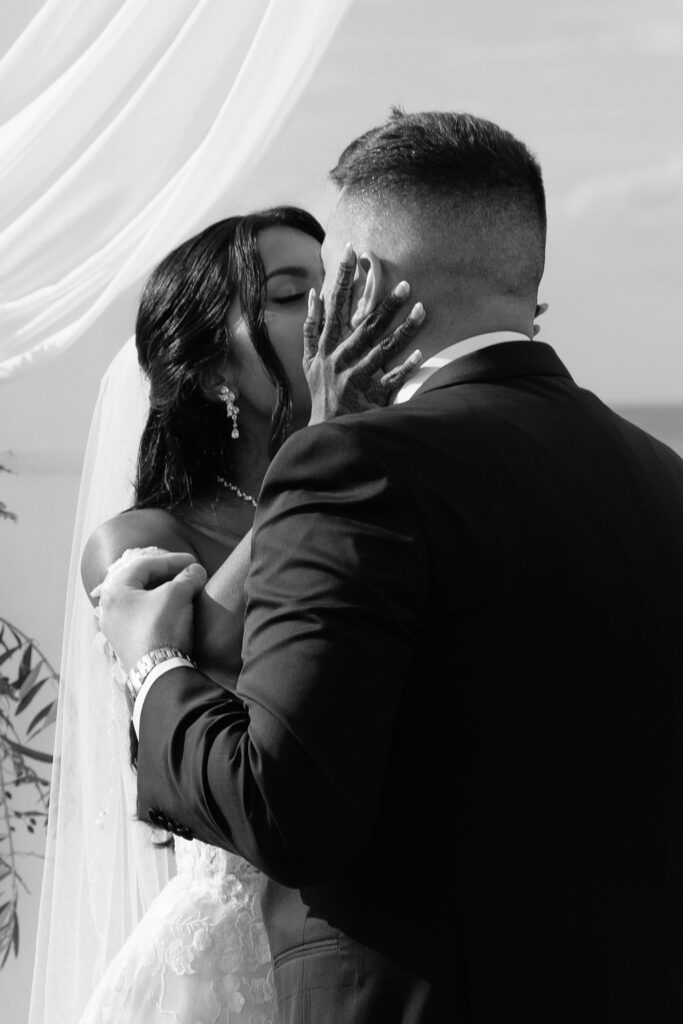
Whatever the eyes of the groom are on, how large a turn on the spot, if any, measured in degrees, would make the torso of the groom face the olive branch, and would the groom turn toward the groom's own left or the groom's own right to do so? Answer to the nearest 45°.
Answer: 0° — they already face it

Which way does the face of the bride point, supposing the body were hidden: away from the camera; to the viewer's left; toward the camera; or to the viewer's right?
to the viewer's right

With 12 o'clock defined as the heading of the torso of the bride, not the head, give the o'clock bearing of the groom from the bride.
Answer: The groom is roughly at 1 o'clock from the bride.

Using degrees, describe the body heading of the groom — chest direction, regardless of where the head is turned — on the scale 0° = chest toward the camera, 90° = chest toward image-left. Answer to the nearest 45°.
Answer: approximately 135°

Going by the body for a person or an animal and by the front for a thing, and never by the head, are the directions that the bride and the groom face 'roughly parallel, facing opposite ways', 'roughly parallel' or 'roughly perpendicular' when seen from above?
roughly parallel, facing opposite ways

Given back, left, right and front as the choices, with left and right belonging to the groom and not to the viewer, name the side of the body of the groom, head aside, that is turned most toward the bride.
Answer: front

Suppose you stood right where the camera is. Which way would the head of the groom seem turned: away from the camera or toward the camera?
away from the camera

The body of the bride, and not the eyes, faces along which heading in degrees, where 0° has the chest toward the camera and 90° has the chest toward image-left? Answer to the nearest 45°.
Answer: approximately 315°
